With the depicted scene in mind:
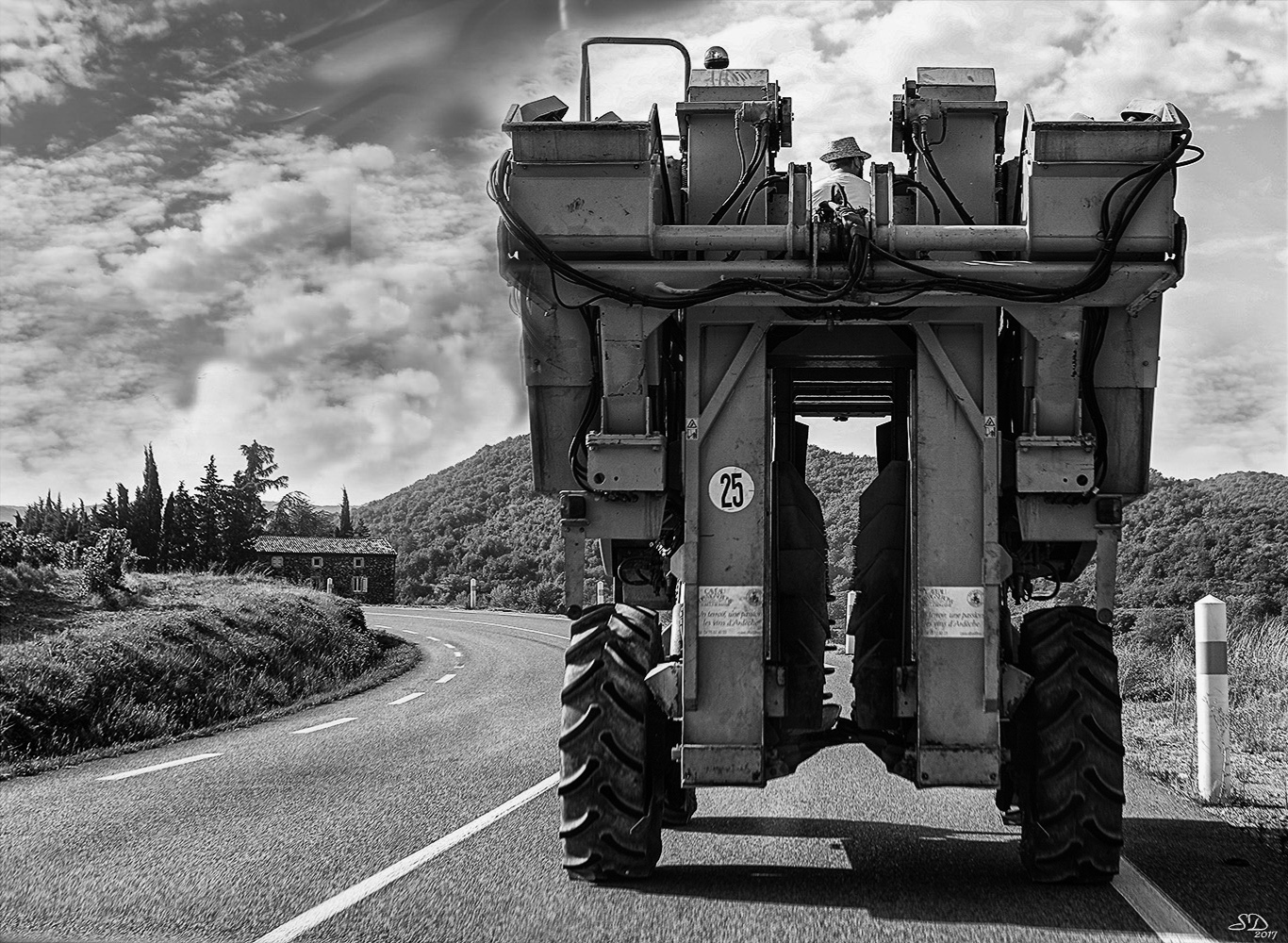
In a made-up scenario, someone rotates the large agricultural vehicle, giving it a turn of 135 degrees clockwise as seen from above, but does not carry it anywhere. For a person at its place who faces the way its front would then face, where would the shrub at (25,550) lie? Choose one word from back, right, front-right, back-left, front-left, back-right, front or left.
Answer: back

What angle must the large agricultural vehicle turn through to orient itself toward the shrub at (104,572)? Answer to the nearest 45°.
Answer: approximately 45° to its left

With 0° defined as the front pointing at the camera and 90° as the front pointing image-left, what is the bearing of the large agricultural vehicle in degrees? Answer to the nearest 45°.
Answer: approximately 180°
